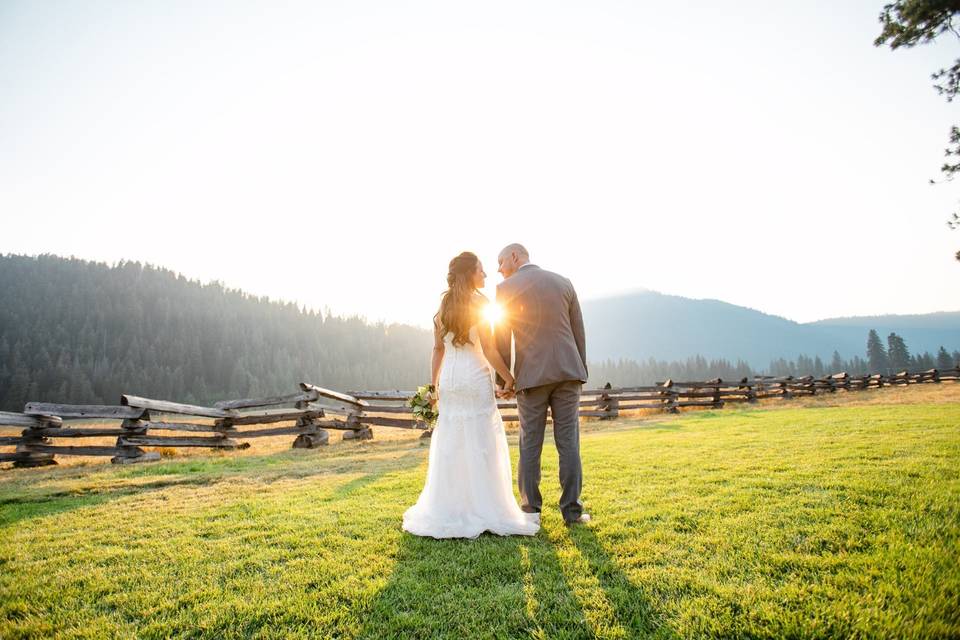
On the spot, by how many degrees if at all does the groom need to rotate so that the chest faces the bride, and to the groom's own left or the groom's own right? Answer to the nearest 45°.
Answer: approximately 90° to the groom's own left

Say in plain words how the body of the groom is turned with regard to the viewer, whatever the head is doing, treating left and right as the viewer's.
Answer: facing away from the viewer

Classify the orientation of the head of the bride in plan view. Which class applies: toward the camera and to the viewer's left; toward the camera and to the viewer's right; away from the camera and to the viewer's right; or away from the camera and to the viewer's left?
away from the camera and to the viewer's right
